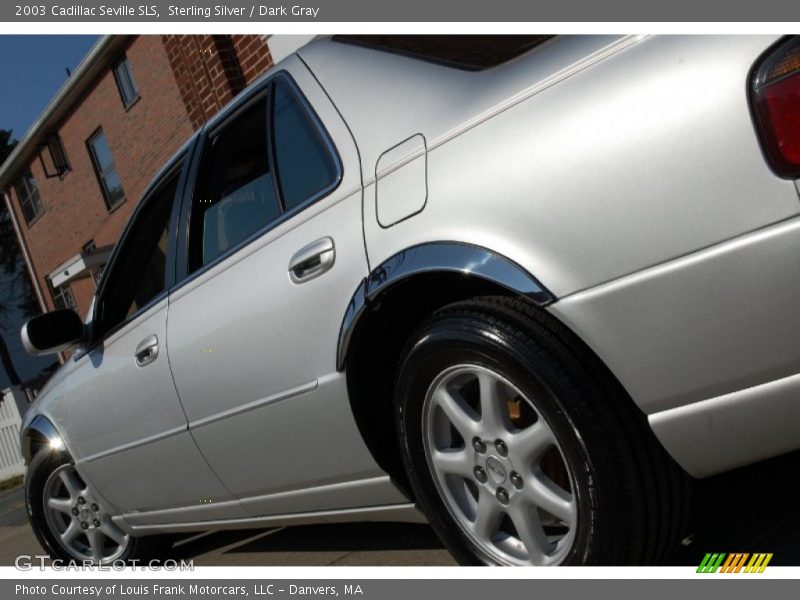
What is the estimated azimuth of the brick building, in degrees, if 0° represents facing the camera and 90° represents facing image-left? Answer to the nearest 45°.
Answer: approximately 45°

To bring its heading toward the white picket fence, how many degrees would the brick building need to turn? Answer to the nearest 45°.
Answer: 0° — it already faces it
